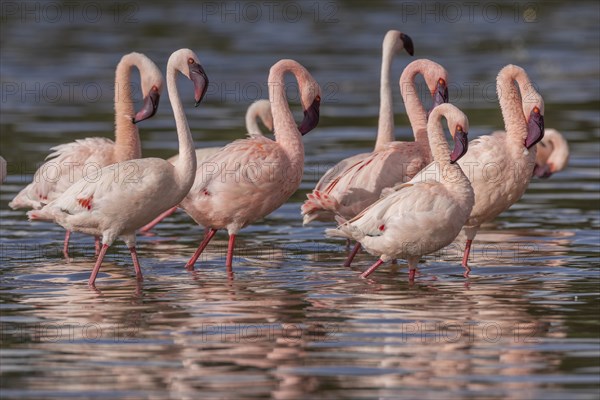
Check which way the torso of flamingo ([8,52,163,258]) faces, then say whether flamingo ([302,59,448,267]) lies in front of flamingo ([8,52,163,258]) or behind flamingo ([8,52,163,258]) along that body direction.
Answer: in front

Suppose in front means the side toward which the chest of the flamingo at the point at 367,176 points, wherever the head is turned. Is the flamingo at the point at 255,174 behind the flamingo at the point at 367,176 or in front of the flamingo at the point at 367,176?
behind

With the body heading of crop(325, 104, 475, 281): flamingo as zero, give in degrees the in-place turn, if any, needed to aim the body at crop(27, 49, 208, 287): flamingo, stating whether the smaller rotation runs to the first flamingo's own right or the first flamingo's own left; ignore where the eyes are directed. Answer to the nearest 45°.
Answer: approximately 180°

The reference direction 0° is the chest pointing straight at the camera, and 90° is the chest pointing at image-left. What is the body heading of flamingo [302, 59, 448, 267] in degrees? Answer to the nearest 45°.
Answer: approximately 270°

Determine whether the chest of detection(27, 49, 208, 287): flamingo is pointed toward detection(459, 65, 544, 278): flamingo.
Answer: yes

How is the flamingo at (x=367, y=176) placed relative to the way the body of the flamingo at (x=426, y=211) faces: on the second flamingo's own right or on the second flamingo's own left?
on the second flamingo's own left

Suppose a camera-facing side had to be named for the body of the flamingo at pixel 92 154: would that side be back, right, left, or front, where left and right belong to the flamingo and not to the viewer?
right

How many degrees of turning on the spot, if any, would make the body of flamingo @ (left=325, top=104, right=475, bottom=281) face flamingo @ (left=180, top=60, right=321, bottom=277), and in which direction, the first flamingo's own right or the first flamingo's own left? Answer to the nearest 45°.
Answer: approximately 135° to the first flamingo's own left

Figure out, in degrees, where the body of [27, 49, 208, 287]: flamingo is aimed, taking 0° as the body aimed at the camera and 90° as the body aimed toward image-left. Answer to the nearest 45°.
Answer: approximately 270°

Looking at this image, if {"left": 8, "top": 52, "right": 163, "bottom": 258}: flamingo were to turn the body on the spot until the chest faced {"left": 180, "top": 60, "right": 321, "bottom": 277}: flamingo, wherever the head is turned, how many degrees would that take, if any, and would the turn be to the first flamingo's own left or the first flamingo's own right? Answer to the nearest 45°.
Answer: approximately 45° to the first flamingo's own right

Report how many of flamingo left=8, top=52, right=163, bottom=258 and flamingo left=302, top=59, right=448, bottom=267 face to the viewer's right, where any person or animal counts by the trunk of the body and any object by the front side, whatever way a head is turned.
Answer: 2

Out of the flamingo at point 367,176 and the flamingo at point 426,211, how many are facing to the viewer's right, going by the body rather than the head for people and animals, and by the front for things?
2

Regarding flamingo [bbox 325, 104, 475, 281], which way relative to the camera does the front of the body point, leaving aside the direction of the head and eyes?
to the viewer's right

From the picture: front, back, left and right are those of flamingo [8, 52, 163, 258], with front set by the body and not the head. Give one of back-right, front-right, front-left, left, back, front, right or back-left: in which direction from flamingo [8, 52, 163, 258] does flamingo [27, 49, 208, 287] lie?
right
